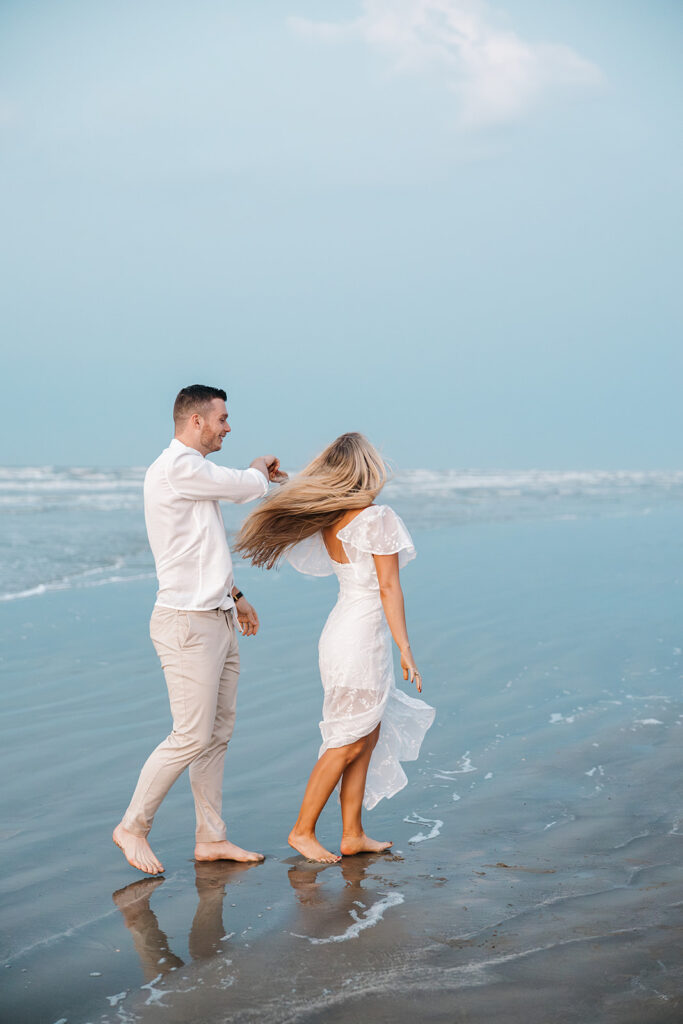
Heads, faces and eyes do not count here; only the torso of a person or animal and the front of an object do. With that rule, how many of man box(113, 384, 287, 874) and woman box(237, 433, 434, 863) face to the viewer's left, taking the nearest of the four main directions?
0

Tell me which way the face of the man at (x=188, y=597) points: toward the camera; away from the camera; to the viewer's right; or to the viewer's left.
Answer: to the viewer's right

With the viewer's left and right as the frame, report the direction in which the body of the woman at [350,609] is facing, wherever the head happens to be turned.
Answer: facing away from the viewer and to the right of the viewer

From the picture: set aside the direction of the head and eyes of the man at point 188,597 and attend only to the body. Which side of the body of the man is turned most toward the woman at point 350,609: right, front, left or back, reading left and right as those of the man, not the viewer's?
front

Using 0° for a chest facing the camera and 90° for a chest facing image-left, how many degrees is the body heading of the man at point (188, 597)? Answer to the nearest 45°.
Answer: approximately 270°

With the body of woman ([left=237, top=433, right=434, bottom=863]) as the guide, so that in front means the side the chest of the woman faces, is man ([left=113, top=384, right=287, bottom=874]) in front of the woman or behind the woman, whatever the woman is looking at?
behind
